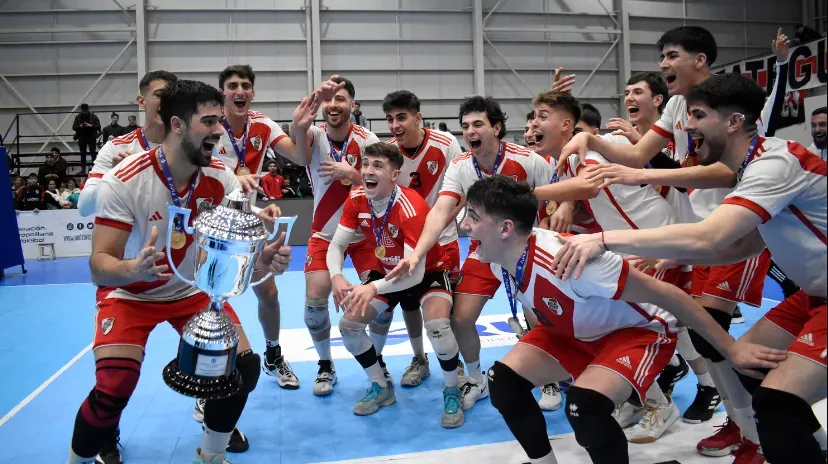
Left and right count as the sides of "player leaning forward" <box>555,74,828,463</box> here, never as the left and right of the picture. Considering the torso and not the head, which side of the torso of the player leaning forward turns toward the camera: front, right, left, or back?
left

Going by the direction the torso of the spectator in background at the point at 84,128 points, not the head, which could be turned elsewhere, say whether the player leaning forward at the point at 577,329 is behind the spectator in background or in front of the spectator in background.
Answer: in front

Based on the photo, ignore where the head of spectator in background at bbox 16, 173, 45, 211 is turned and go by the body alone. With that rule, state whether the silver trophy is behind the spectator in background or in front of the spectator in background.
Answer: in front

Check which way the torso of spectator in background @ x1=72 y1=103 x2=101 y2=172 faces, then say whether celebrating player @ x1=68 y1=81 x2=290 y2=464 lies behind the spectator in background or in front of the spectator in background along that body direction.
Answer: in front

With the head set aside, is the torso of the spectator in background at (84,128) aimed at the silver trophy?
yes
